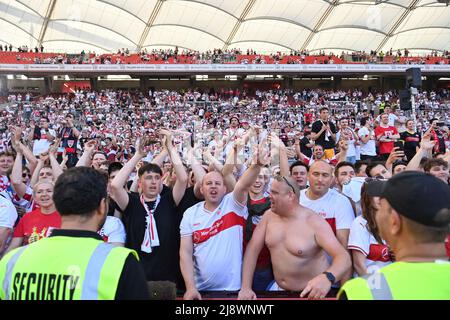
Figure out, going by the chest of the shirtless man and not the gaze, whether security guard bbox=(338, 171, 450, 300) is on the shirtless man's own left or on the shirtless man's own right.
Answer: on the shirtless man's own left

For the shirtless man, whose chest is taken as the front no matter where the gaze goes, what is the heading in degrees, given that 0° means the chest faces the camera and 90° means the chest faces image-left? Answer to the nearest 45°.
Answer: approximately 45°

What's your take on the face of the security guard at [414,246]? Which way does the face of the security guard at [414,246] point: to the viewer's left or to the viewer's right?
to the viewer's left

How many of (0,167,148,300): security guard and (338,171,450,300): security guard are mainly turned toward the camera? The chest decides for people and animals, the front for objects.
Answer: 0

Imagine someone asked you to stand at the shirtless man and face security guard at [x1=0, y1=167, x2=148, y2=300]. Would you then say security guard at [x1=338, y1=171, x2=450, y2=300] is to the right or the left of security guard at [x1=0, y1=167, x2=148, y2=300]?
left

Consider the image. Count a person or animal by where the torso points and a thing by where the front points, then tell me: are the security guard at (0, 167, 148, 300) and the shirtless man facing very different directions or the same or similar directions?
very different directions

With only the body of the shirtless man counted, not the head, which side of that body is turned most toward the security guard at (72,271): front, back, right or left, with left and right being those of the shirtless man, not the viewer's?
front

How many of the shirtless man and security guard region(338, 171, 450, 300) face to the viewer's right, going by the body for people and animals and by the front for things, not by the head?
0

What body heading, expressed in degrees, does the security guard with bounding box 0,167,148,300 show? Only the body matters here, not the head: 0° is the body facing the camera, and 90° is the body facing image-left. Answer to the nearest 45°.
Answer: approximately 225°

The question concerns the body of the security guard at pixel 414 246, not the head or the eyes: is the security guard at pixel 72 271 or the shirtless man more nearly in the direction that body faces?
the shirtless man

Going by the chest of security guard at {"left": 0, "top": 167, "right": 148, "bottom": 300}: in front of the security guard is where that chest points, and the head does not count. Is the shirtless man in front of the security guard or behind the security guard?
in front

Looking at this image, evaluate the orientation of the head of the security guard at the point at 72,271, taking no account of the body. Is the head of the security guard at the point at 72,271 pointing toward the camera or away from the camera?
away from the camera

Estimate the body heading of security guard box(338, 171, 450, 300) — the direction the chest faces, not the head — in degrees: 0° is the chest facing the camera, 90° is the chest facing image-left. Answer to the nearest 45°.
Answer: approximately 135°
